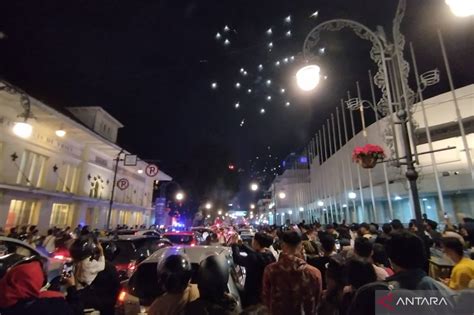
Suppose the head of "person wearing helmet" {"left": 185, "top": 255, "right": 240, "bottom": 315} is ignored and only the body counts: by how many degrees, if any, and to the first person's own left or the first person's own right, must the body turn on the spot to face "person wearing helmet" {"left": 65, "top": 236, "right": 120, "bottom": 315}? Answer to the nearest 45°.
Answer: approximately 45° to the first person's own left

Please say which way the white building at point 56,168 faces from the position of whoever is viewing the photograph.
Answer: facing the viewer and to the right of the viewer

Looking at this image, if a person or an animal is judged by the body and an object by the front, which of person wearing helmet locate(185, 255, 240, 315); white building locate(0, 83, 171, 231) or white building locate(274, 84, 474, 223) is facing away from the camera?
the person wearing helmet

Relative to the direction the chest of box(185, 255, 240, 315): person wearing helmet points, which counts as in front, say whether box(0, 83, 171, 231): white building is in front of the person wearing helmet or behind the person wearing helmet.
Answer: in front

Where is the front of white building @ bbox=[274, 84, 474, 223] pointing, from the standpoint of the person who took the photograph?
facing the viewer and to the left of the viewer

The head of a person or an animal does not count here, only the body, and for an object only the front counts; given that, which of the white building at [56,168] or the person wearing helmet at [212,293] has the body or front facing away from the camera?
the person wearing helmet

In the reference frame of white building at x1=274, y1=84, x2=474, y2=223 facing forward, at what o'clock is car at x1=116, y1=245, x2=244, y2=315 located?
The car is roughly at 11 o'clock from the white building.

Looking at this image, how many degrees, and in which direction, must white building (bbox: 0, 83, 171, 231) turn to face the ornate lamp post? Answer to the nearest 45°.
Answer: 0° — it already faces it

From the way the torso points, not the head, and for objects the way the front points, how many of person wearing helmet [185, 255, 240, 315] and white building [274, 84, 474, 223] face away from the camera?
1

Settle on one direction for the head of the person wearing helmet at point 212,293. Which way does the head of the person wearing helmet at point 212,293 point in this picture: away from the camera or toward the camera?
away from the camera

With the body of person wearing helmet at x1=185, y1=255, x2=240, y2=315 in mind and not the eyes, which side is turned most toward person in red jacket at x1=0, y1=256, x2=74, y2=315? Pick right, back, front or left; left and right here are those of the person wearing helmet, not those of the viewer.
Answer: left

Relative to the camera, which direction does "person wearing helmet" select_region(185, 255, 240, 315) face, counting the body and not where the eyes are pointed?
away from the camera

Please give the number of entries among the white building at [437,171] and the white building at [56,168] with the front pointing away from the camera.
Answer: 0

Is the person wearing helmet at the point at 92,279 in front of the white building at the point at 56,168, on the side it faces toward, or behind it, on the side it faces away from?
in front

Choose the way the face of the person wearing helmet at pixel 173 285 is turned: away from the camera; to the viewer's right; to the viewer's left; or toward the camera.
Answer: away from the camera

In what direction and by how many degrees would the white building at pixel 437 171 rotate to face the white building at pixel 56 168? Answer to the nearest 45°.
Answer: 0° — it already faces it

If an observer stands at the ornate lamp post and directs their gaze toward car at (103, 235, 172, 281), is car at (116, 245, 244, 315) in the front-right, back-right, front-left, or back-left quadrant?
front-left

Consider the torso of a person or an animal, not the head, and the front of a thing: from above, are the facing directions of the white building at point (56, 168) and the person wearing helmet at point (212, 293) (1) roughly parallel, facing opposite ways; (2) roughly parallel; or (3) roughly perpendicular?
roughly perpendicular

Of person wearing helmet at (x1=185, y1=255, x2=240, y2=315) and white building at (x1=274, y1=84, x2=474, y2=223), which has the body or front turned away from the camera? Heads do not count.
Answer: the person wearing helmet
